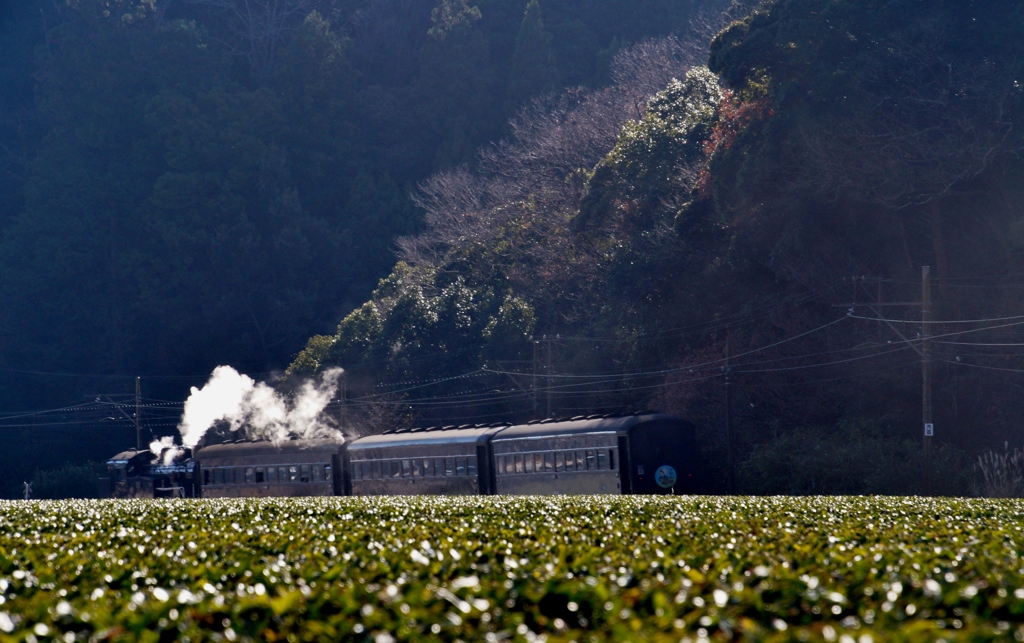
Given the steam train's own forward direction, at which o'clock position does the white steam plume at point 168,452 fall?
The white steam plume is roughly at 12 o'clock from the steam train.

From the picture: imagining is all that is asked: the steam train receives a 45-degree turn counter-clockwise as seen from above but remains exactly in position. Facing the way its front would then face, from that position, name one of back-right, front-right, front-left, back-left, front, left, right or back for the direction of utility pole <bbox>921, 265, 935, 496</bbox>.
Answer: back-left

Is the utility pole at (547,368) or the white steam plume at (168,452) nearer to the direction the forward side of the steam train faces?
the white steam plume

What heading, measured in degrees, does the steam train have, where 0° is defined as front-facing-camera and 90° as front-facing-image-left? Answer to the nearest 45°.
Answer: approximately 135°

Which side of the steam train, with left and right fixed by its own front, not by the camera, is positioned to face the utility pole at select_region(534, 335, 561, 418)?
right
